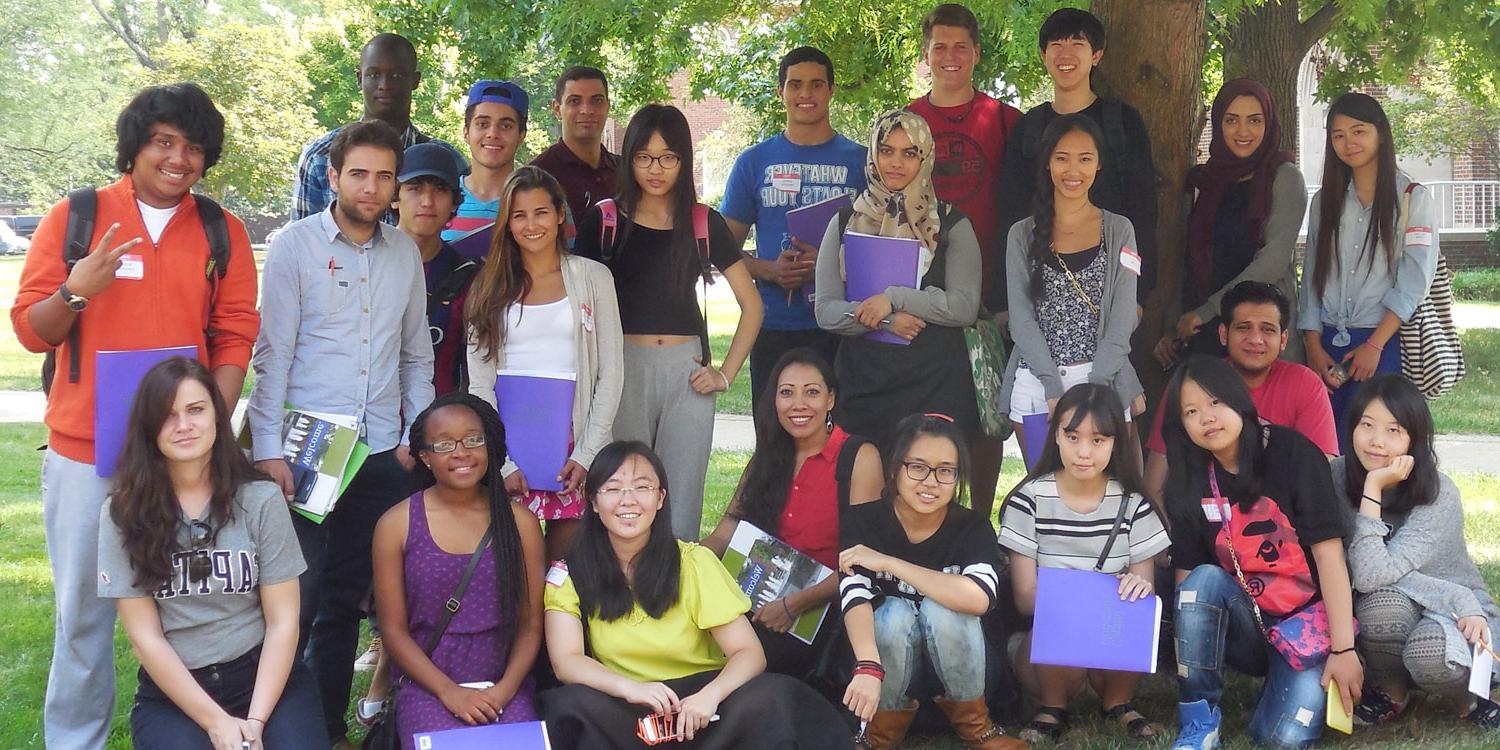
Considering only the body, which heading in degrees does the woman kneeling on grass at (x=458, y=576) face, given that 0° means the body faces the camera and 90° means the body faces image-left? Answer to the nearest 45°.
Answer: approximately 0°

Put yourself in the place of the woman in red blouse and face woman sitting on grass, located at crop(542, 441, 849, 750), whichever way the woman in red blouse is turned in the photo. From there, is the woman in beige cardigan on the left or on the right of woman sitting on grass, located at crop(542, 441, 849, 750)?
right

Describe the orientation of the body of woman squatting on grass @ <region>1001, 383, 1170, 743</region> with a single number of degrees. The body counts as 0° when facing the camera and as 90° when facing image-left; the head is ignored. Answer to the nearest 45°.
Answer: approximately 0°
